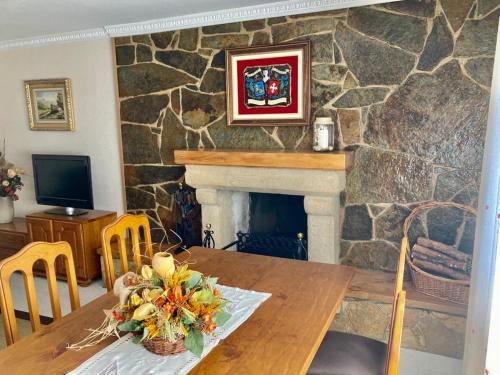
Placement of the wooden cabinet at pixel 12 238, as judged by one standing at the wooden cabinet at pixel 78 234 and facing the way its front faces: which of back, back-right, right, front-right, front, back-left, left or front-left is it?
right

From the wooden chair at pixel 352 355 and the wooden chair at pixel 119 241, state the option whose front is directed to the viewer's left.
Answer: the wooden chair at pixel 352 355

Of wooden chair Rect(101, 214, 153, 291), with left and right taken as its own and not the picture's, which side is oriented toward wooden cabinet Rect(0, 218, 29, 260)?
back

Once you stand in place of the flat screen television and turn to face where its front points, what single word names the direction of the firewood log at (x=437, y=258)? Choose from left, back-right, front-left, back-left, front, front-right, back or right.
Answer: left

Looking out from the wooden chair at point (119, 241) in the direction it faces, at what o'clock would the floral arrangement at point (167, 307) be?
The floral arrangement is roughly at 1 o'clock from the wooden chair.

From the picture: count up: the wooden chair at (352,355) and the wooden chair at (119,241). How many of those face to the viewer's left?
1

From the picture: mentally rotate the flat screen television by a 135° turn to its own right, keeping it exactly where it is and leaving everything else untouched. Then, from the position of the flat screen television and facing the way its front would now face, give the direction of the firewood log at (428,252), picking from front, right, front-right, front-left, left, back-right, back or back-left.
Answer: back-right

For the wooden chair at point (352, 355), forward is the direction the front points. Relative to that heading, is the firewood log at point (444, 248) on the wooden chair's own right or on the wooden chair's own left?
on the wooden chair's own right
